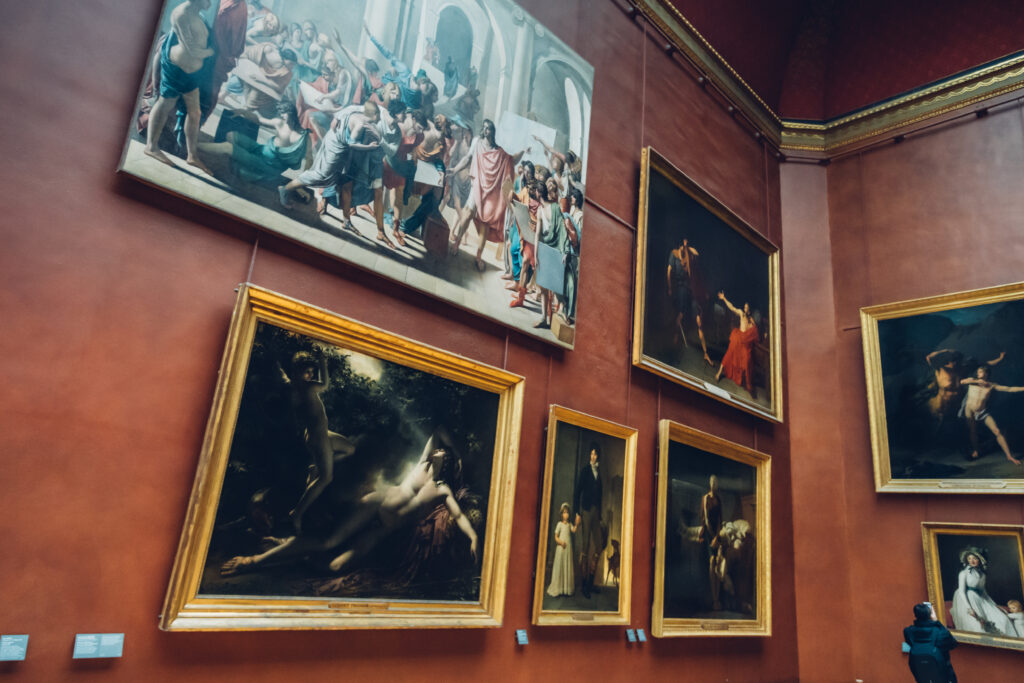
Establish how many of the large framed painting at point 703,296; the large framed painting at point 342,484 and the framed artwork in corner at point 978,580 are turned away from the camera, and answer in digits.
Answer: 0

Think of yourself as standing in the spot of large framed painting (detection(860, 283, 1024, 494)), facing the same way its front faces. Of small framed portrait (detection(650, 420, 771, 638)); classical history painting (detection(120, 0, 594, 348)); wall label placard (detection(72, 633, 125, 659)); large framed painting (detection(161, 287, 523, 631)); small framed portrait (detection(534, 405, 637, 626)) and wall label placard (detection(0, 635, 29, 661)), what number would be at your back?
0

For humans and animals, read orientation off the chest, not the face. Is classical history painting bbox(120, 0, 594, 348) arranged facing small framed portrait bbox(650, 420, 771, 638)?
no

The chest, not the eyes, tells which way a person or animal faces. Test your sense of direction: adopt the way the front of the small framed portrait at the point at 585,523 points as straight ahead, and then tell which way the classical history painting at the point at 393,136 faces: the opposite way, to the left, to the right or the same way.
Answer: the same way

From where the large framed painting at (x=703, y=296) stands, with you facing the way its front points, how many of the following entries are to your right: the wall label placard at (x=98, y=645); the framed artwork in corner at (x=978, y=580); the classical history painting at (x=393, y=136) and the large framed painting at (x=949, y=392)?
2

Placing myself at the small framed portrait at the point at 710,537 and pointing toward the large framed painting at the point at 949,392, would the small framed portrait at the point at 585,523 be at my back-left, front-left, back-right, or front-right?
back-right

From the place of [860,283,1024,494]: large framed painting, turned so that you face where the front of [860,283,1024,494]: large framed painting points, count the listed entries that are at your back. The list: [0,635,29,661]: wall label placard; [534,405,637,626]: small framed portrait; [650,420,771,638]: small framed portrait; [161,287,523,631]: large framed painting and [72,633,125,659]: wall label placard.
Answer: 0

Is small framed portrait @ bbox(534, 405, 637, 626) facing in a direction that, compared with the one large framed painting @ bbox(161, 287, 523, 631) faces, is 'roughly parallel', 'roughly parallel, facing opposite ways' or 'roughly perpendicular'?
roughly parallel

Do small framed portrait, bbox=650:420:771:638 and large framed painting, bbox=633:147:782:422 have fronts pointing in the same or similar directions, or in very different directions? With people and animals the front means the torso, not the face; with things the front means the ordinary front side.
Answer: same or similar directions

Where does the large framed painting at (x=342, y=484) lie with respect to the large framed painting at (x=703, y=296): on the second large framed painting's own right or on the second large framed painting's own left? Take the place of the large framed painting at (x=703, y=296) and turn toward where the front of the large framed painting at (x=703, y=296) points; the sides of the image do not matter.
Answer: on the second large framed painting's own right

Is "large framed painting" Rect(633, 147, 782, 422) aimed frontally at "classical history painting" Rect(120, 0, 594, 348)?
no

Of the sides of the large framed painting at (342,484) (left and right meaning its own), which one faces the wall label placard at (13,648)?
right

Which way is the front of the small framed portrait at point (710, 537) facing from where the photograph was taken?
facing the viewer and to the right of the viewer

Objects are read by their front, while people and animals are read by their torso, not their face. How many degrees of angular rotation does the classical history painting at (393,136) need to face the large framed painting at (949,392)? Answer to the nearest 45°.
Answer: approximately 45° to its left

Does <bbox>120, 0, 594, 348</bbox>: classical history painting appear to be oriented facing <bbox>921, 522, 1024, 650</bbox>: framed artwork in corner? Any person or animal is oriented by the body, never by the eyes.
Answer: no

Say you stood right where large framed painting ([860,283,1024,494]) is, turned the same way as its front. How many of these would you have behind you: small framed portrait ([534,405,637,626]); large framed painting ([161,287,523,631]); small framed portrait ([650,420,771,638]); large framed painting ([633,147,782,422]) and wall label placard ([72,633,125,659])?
0

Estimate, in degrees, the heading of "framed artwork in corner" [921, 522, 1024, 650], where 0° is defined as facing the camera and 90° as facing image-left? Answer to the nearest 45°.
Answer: approximately 45°

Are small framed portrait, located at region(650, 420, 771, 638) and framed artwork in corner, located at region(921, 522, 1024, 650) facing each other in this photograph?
no
